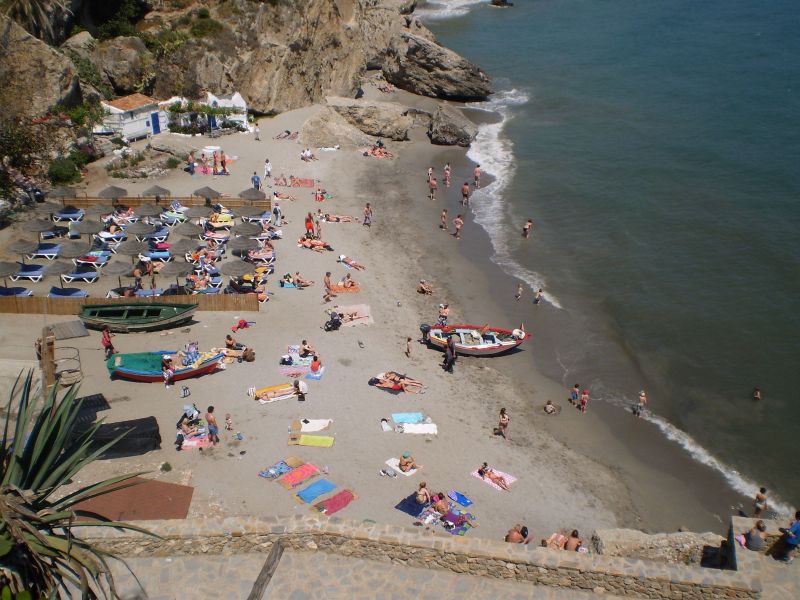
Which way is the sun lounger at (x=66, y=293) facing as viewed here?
to the viewer's right

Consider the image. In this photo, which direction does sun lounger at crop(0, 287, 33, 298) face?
to the viewer's right

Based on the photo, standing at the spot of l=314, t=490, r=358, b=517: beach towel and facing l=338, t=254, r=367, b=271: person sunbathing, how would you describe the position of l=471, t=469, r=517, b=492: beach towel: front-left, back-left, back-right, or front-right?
front-right

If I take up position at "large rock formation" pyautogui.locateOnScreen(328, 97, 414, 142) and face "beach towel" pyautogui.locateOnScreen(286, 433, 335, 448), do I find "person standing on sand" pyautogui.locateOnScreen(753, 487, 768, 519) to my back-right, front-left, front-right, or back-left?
front-left

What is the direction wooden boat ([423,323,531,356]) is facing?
to the viewer's right

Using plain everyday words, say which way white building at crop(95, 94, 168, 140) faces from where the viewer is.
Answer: facing the viewer and to the right of the viewer

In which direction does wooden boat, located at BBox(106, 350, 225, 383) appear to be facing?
to the viewer's right
